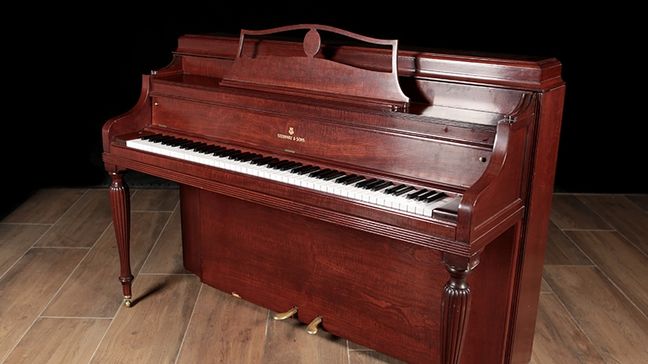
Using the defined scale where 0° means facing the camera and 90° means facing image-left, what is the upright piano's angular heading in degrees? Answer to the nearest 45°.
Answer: approximately 45°
